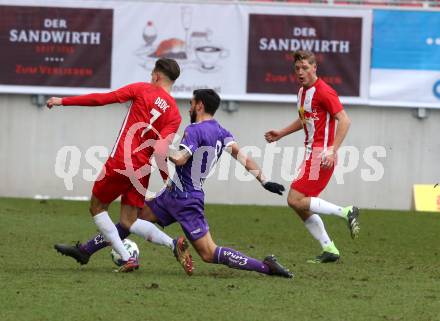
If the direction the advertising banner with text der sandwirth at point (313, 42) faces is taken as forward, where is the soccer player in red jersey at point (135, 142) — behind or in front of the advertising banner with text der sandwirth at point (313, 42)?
in front

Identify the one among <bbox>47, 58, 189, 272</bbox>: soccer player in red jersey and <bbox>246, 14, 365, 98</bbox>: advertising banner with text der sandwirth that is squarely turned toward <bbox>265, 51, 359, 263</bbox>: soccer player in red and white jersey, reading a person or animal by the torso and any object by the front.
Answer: the advertising banner with text der sandwirth

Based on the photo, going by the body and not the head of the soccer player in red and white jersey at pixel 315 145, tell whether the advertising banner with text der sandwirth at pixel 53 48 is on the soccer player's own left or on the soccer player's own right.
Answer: on the soccer player's own right

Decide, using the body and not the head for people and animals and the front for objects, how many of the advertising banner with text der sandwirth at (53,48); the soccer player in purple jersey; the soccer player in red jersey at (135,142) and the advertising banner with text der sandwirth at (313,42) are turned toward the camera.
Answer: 2

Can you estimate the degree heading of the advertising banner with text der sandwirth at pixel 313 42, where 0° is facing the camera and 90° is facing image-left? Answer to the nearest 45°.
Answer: approximately 0°

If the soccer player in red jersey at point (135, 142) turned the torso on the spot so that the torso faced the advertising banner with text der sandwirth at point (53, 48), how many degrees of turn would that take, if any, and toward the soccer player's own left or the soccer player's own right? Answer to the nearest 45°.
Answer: approximately 45° to the soccer player's own right

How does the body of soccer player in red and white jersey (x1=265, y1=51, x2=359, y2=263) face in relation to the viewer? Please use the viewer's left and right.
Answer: facing the viewer and to the left of the viewer

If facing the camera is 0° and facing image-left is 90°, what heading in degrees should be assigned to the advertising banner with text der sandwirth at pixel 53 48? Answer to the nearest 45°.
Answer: approximately 0°

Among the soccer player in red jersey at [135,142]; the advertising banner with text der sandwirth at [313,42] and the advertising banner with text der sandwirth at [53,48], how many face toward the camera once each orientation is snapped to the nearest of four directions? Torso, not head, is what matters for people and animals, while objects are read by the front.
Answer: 2

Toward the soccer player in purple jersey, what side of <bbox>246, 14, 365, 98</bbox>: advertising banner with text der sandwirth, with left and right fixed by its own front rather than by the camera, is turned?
front

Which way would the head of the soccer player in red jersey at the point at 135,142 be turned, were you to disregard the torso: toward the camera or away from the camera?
away from the camera

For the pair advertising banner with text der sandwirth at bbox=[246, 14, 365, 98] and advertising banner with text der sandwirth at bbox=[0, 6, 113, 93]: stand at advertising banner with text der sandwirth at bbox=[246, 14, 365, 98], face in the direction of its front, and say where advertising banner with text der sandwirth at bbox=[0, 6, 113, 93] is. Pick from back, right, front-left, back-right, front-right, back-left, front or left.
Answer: right
